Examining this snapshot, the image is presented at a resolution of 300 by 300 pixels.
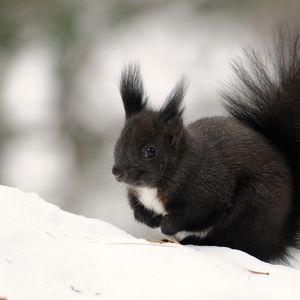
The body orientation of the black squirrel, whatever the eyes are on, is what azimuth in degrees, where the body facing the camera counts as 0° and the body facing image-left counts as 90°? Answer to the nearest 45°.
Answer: approximately 45°
